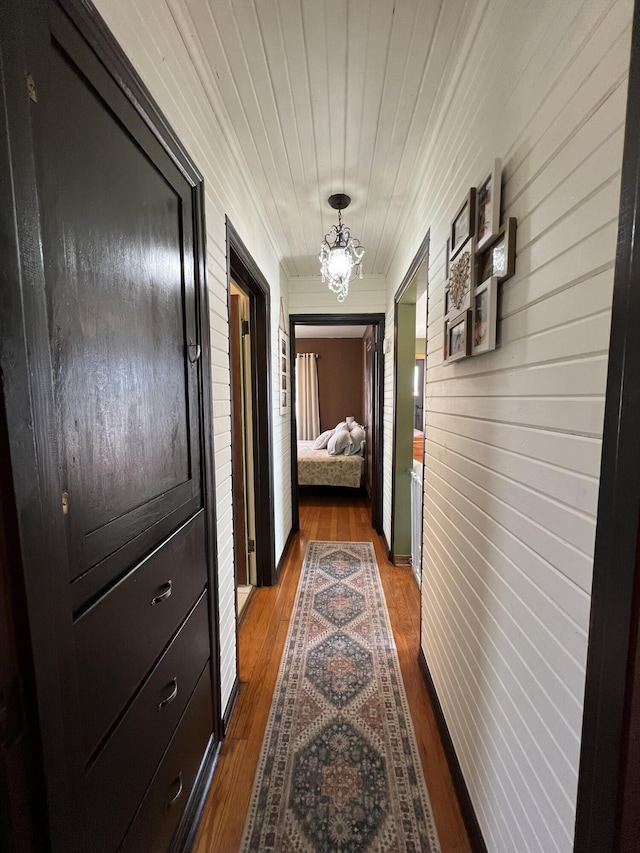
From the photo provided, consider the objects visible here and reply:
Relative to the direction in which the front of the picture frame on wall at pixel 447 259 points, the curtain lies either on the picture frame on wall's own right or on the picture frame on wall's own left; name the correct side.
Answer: on the picture frame on wall's own right

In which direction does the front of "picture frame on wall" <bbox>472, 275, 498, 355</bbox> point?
to the viewer's left

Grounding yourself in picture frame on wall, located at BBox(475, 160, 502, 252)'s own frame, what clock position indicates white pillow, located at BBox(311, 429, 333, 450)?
The white pillow is roughly at 2 o'clock from the picture frame on wall.

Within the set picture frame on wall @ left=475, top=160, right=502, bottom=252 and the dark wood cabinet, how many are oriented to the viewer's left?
1

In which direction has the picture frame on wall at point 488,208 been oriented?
to the viewer's left

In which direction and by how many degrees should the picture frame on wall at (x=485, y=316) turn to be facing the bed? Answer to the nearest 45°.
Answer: approximately 45° to its right

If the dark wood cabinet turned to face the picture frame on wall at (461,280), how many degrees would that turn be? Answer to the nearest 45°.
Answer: approximately 45° to its left

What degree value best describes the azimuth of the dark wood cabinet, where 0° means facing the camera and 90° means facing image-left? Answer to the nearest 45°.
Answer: approximately 315°

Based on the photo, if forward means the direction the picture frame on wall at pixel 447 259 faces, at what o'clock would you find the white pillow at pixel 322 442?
The white pillow is roughly at 2 o'clock from the picture frame on wall.
